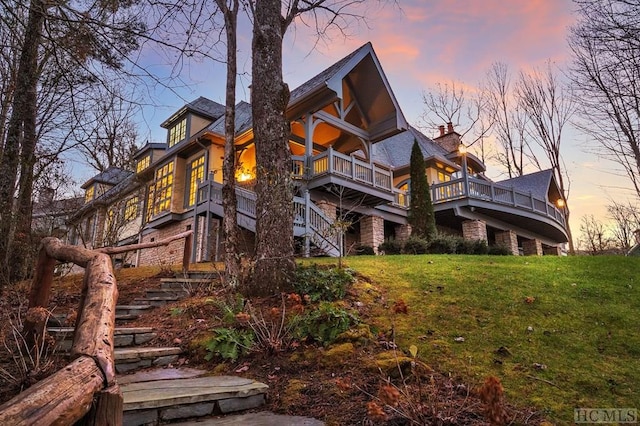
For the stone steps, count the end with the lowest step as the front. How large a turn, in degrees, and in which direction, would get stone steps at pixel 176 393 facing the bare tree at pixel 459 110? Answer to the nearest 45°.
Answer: approximately 135° to its left

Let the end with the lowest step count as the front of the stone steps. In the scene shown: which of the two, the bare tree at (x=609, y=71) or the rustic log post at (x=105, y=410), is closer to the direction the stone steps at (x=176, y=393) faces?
the rustic log post

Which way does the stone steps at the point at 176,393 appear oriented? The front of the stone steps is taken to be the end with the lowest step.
toward the camera
